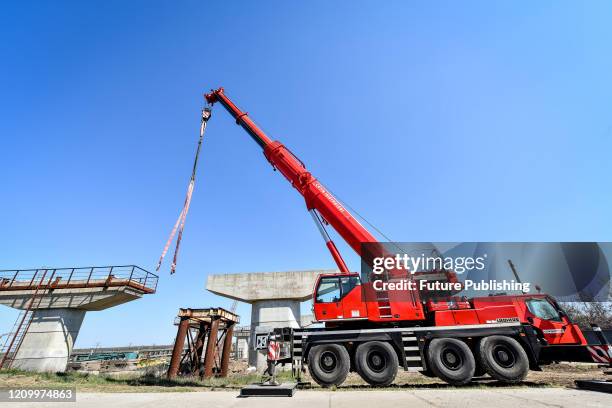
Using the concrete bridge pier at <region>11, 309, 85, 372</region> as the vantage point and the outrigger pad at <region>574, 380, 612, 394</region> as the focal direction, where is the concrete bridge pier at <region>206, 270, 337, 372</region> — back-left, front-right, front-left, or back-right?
front-left

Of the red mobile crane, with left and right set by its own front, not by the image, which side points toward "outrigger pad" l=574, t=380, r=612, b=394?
front

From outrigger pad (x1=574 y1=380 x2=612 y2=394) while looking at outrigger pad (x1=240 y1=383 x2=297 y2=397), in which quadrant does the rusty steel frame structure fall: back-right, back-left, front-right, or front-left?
front-right

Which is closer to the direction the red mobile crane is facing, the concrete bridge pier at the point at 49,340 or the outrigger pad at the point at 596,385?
the outrigger pad

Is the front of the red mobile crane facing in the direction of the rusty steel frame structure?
no

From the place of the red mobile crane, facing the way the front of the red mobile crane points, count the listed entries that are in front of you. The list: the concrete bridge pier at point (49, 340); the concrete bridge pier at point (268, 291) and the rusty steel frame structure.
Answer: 0

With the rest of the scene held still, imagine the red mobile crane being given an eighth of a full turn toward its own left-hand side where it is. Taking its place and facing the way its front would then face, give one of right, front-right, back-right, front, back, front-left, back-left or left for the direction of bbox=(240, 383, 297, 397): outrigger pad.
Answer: back

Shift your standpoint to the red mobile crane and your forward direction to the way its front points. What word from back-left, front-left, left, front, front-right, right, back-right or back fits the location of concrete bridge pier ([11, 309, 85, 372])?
back

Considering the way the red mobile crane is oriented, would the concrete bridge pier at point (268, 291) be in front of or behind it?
behind

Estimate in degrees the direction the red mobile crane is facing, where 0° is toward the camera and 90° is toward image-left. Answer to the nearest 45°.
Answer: approximately 270°

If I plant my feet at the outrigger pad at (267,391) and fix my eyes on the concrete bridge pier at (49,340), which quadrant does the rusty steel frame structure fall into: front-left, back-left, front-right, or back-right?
front-right
